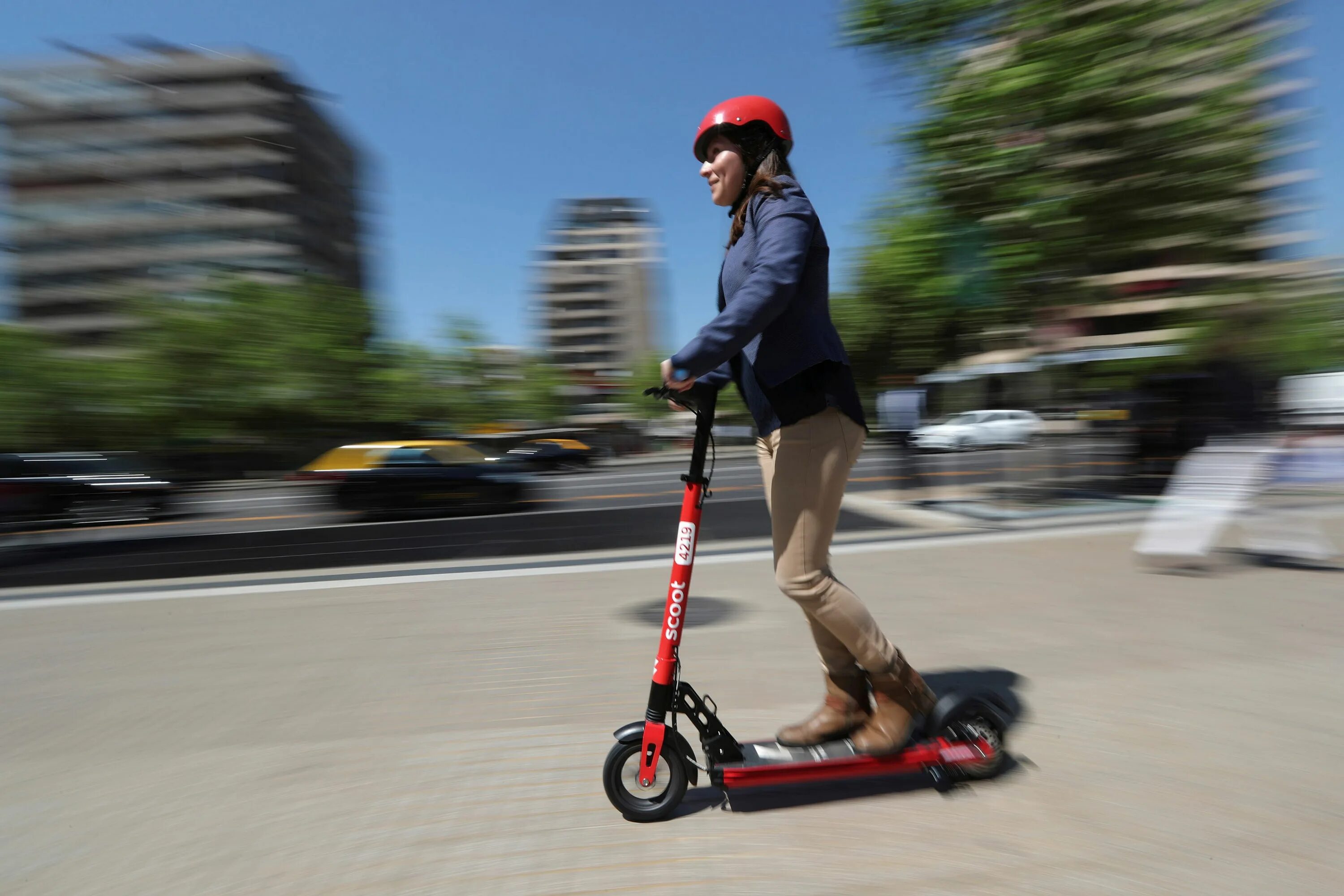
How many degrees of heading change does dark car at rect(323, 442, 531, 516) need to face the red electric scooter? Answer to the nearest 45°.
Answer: approximately 90° to its right

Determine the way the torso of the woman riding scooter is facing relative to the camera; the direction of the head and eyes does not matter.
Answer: to the viewer's left

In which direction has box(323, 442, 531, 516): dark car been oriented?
to the viewer's right

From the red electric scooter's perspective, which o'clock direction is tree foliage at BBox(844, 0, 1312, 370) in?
The tree foliage is roughly at 4 o'clock from the red electric scooter.

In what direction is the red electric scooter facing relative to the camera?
to the viewer's left

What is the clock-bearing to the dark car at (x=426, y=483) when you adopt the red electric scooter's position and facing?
The dark car is roughly at 2 o'clock from the red electric scooter.

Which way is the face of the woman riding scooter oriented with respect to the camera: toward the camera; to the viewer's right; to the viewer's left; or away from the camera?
to the viewer's left
